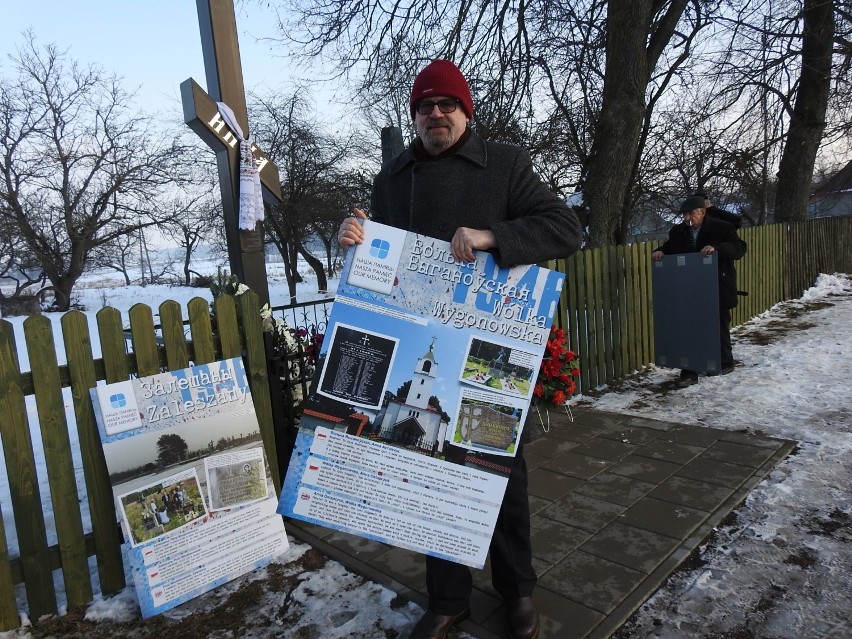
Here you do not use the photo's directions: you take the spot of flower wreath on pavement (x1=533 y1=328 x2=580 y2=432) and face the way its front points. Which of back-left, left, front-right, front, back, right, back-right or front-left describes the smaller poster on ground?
right

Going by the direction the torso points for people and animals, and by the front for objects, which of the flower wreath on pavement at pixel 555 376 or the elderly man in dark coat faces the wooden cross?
the elderly man in dark coat

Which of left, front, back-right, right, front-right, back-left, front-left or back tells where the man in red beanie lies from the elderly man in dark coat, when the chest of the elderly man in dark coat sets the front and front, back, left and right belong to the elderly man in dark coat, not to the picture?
front-left

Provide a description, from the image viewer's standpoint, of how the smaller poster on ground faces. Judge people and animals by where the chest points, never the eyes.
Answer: facing the viewer and to the right of the viewer

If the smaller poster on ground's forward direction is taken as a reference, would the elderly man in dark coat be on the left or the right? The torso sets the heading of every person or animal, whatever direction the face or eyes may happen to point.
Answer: on its left

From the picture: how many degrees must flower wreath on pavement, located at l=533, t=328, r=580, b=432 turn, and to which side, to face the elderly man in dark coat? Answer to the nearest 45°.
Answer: approximately 90° to its left

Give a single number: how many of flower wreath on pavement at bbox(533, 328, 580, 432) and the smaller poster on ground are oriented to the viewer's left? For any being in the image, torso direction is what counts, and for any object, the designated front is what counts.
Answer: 0

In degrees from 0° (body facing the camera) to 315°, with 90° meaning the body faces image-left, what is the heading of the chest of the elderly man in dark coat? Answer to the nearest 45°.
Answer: approximately 45°
